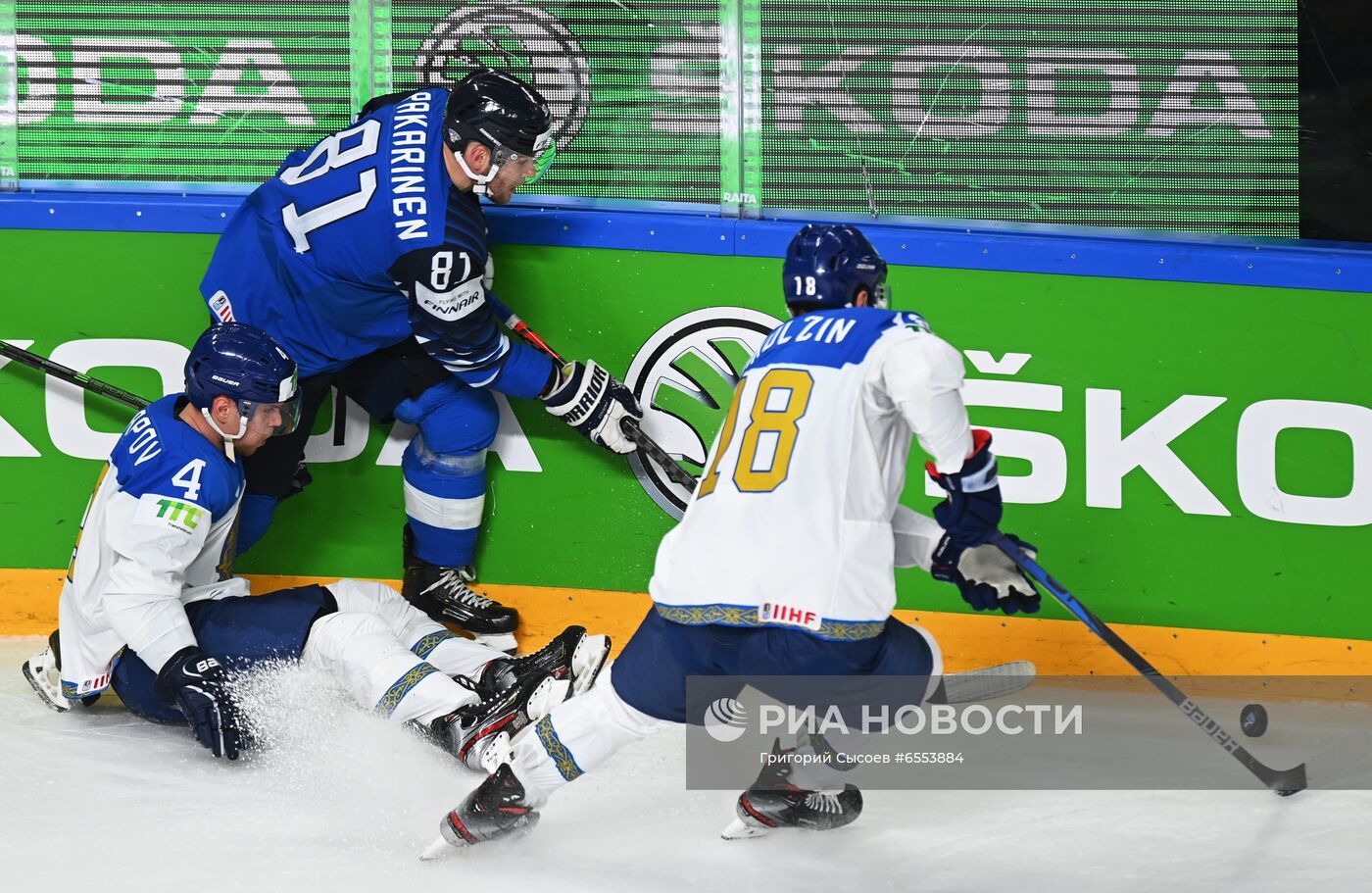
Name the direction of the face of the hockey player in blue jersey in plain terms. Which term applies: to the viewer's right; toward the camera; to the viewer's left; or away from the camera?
to the viewer's right

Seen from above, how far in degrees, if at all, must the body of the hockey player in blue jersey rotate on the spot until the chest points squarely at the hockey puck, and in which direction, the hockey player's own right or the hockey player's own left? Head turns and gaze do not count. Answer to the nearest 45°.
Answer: approximately 45° to the hockey player's own right

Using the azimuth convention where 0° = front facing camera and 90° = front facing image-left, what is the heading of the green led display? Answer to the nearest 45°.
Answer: approximately 0°

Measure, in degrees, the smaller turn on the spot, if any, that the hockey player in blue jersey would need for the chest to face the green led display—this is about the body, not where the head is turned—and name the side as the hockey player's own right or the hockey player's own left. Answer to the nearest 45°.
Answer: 0° — they already face it
